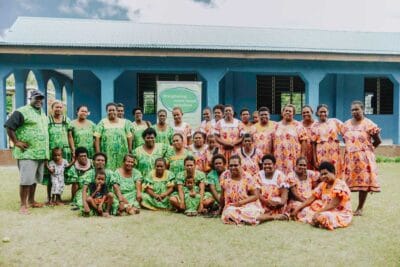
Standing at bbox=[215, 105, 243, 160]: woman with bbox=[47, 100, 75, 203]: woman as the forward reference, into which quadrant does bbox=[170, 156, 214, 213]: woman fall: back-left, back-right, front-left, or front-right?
front-left

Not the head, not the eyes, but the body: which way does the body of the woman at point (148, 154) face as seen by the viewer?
toward the camera

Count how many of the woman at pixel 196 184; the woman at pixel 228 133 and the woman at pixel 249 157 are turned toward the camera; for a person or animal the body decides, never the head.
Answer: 3

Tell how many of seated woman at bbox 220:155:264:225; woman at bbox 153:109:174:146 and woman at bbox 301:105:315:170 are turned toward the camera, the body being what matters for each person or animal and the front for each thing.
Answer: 3

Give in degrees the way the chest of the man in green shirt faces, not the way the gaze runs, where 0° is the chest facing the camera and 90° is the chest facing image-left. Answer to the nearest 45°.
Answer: approximately 315°

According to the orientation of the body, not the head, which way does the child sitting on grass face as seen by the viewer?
toward the camera

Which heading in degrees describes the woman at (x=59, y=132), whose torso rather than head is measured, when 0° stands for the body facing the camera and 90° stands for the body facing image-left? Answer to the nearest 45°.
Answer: approximately 0°

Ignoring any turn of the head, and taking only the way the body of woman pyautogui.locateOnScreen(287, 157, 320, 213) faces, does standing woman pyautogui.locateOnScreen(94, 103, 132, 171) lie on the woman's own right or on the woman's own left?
on the woman's own right

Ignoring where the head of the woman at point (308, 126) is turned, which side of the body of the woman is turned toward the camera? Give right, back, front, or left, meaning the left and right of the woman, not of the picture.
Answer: front

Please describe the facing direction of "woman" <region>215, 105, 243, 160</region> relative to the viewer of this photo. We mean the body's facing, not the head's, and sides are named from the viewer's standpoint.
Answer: facing the viewer
